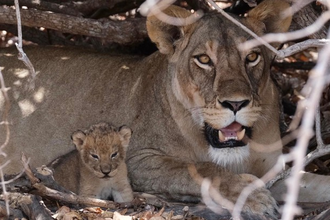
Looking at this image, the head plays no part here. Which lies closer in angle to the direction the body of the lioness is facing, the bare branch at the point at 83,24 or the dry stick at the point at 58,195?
the dry stick

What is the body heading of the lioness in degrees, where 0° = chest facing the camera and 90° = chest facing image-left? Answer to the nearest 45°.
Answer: approximately 315°
